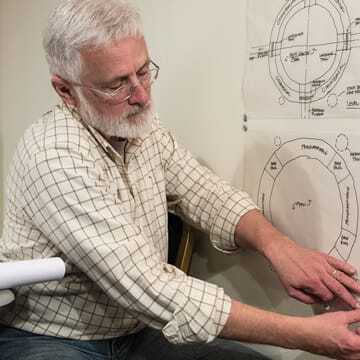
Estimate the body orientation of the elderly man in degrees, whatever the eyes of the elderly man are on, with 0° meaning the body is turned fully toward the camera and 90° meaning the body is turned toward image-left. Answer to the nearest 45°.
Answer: approximately 315°

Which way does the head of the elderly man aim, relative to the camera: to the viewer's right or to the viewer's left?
to the viewer's right
